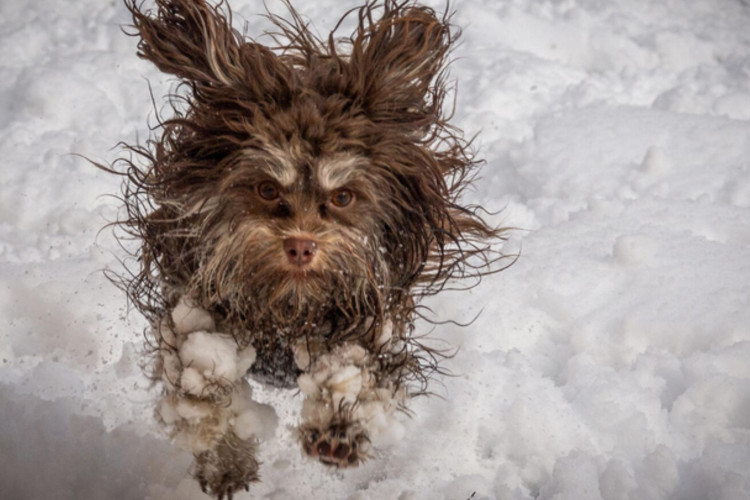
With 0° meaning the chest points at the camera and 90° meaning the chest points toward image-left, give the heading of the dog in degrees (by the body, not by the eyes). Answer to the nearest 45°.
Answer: approximately 0°
